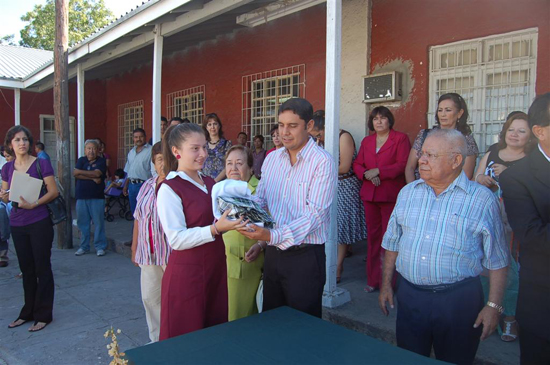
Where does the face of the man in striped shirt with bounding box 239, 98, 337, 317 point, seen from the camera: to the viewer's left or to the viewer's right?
to the viewer's left

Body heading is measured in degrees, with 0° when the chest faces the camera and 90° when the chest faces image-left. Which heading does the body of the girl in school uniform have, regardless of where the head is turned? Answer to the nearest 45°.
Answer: approximately 315°

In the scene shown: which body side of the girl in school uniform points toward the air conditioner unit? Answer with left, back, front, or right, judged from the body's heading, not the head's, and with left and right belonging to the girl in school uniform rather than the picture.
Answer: left

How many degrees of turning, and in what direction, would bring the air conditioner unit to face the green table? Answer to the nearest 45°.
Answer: approximately 45° to its left

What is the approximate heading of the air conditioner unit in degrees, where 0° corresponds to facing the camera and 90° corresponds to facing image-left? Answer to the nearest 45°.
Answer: approximately 45°

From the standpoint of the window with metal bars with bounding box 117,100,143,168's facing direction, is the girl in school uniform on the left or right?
on its left

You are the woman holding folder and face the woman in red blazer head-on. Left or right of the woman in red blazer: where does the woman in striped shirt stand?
right
